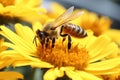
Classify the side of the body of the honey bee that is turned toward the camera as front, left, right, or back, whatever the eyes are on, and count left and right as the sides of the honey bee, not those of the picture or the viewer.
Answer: left

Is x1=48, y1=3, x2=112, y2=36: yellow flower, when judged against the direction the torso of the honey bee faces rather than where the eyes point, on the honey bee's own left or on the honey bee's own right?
on the honey bee's own right

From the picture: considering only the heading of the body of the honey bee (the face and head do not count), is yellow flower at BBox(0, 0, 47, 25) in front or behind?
in front
